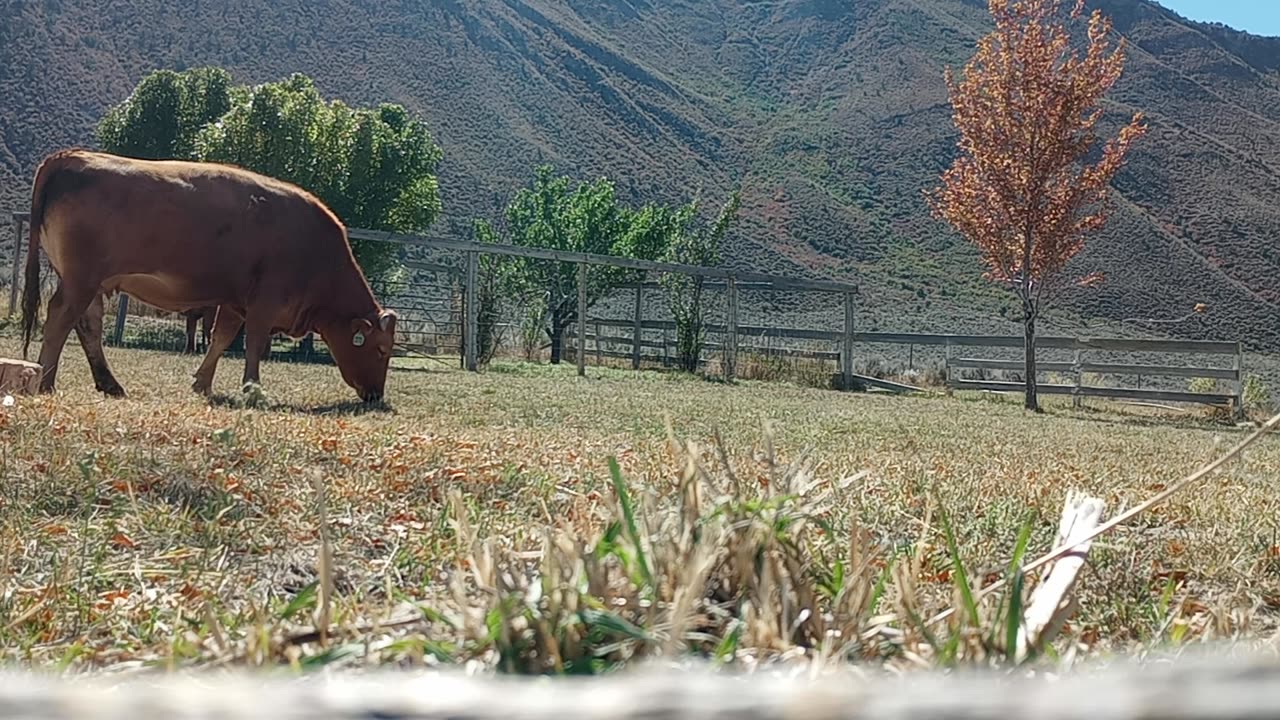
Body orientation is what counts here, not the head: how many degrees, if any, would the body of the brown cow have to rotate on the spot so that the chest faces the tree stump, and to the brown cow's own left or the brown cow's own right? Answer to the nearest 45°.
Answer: approximately 135° to the brown cow's own right

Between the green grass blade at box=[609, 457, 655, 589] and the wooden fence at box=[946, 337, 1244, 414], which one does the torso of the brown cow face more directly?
the wooden fence

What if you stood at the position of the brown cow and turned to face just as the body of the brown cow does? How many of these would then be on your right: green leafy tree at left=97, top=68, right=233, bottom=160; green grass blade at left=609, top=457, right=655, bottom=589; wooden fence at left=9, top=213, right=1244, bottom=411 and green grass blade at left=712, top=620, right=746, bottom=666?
2

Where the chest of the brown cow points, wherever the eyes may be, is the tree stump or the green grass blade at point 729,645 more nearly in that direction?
the green grass blade

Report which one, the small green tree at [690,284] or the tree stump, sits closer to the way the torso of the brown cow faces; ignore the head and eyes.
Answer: the small green tree

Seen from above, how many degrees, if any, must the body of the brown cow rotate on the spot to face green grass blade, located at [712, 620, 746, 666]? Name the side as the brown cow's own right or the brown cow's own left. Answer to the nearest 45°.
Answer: approximately 90° to the brown cow's own right

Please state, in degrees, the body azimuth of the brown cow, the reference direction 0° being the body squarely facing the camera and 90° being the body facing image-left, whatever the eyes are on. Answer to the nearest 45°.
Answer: approximately 270°

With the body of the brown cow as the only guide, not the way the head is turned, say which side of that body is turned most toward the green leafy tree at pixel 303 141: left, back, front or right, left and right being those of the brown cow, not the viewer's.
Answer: left

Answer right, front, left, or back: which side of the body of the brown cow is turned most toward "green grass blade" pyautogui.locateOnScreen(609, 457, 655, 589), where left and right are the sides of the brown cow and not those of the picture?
right

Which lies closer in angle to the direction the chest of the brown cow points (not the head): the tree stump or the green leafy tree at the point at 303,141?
the green leafy tree
